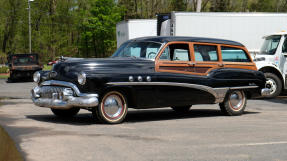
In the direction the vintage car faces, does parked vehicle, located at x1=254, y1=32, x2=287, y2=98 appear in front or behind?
behind

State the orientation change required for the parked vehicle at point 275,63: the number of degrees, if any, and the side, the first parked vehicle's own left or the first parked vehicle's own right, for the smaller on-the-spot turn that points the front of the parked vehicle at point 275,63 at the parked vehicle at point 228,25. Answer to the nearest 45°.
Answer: approximately 90° to the first parked vehicle's own right

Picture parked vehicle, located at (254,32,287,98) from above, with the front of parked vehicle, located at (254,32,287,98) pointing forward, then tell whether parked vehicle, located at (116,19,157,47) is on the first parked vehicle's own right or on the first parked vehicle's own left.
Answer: on the first parked vehicle's own right

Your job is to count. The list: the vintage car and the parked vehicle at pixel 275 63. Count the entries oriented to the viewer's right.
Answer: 0

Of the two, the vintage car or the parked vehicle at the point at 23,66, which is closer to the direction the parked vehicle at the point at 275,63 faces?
the vintage car

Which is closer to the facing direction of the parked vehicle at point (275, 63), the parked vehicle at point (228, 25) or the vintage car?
the vintage car

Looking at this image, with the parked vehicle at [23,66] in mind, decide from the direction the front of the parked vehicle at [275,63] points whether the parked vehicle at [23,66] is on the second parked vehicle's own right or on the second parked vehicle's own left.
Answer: on the second parked vehicle's own right

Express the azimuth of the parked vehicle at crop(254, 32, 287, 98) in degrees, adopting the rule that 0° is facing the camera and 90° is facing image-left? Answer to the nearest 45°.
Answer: approximately 45°

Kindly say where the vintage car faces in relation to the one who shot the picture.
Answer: facing the viewer and to the left of the viewer

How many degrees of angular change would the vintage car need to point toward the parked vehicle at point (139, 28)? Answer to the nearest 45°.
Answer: approximately 135° to its right

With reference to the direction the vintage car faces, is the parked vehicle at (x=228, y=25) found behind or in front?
behind
